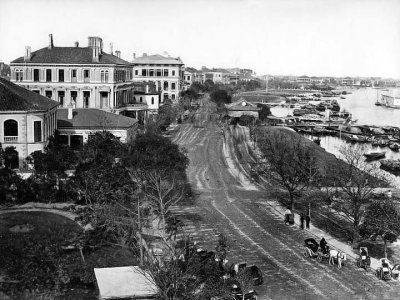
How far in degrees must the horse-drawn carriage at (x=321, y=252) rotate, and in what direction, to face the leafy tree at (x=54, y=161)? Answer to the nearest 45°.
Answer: approximately 180°

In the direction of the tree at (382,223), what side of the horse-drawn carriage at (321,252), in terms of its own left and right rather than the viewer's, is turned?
left

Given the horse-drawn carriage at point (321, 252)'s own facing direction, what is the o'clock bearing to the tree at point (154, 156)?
The tree is roughly at 6 o'clock from the horse-drawn carriage.

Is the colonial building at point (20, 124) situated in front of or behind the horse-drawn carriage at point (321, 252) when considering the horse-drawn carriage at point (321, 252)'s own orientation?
behind

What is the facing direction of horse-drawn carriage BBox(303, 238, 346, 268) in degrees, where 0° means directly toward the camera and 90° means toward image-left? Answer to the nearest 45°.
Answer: approximately 315°
